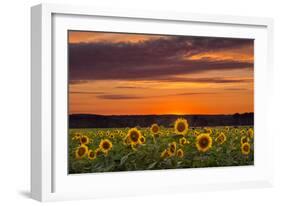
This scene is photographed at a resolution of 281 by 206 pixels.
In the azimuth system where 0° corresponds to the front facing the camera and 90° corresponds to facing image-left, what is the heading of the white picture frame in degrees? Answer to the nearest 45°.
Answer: approximately 315°
